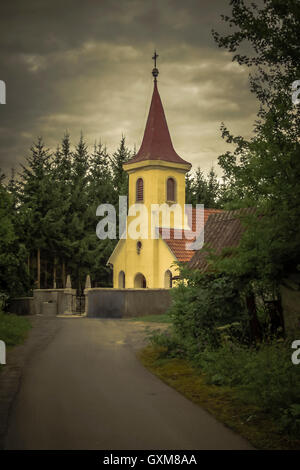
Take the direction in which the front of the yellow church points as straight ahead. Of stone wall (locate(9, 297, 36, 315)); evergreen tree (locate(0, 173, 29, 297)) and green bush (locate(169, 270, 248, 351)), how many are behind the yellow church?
0

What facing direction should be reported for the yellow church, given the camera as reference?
facing the viewer and to the left of the viewer

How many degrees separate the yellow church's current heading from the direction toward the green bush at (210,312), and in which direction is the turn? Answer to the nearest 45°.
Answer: approximately 45° to its left

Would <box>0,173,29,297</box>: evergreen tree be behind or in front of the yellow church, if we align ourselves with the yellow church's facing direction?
in front

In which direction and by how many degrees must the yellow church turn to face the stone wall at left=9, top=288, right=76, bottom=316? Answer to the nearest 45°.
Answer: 0° — it already faces it

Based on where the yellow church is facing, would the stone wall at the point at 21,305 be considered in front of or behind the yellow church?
in front

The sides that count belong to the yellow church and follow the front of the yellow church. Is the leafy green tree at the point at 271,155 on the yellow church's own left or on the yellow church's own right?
on the yellow church's own left

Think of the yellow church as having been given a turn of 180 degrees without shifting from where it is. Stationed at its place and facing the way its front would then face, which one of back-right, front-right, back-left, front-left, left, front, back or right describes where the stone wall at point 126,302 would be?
back-right
